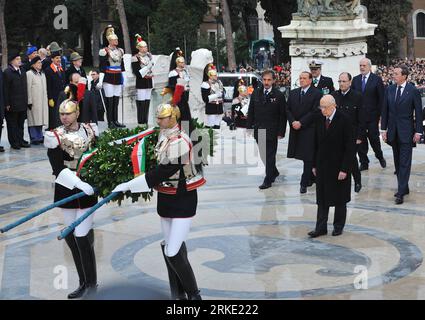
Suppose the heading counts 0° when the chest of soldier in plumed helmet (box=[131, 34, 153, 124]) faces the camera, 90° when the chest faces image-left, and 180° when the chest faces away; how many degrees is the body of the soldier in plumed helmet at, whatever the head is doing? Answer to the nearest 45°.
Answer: approximately 315°

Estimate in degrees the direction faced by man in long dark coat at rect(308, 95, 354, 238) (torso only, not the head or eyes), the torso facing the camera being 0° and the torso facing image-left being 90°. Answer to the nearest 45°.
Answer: approximately 45°
